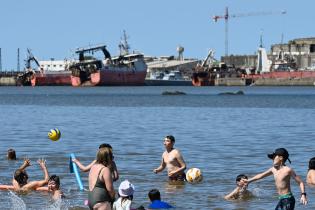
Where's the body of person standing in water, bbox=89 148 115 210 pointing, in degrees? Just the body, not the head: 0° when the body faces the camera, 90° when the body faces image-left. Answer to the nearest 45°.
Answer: approximately 225°

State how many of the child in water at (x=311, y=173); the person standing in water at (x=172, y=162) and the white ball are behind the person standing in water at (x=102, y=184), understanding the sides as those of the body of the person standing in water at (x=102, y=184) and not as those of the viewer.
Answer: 0

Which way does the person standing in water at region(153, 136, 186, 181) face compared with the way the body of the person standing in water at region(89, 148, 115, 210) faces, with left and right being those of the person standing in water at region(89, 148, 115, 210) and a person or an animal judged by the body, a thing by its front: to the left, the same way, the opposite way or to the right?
the opposite way

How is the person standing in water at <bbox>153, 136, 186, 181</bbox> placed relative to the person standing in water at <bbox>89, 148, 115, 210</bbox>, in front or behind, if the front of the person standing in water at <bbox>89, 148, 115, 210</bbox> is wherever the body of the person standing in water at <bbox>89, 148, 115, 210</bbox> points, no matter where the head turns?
in front

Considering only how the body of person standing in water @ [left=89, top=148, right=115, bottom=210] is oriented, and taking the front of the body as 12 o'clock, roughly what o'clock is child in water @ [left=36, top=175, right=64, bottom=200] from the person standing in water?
The child in water is roughly at 10 o'clock from the person standing in water.

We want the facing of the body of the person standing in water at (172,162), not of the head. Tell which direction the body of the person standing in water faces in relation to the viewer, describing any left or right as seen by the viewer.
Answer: facing the viewer and to the left of the viewer

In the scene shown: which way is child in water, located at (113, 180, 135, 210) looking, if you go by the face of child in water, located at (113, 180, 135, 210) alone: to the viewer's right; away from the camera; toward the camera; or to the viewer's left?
away from the camera

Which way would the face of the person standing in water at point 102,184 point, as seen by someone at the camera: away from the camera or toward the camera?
away from the camera
